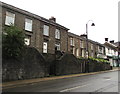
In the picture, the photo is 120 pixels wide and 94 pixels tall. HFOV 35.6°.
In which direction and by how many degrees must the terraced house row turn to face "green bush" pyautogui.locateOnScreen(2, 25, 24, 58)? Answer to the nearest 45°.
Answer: approximately 45° to its right

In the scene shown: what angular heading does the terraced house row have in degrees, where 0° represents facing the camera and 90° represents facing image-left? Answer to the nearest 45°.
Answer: approximately 315°
